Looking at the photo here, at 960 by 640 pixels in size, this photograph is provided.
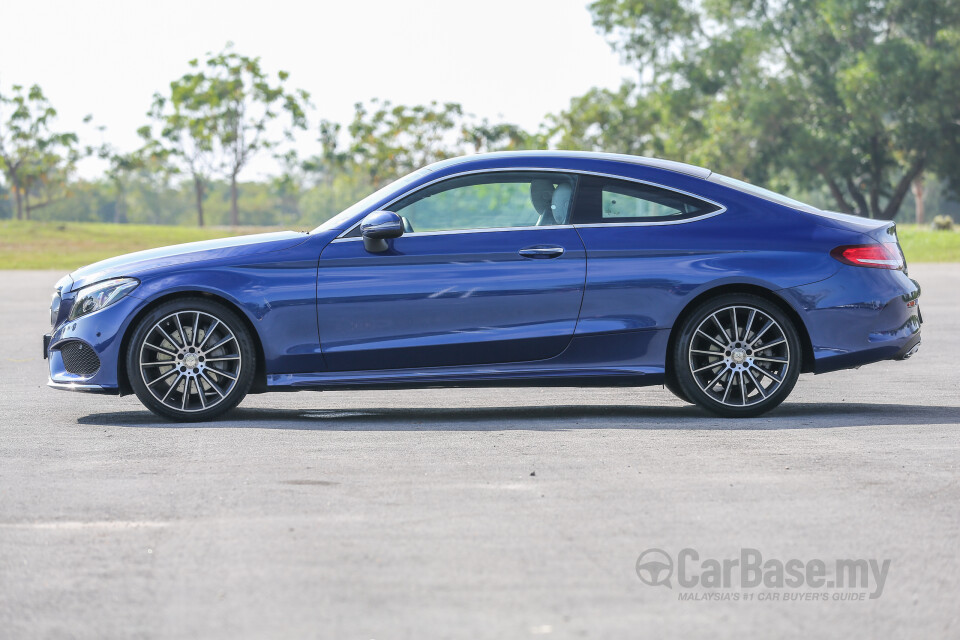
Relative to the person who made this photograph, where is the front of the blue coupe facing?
facing to the left of the viewer
